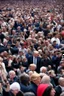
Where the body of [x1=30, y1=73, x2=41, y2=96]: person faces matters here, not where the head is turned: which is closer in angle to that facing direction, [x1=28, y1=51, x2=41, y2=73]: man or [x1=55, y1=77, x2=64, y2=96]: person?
the person

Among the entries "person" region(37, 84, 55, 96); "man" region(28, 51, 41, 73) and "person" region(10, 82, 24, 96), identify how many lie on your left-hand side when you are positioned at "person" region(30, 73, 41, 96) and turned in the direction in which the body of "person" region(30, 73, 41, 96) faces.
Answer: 1

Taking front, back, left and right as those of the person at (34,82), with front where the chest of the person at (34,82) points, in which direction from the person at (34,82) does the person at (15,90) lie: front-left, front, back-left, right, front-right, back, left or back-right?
back-right

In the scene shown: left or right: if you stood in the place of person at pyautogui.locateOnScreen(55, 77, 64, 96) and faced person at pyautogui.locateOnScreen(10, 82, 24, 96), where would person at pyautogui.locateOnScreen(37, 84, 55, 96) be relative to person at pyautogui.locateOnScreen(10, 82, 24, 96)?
left
